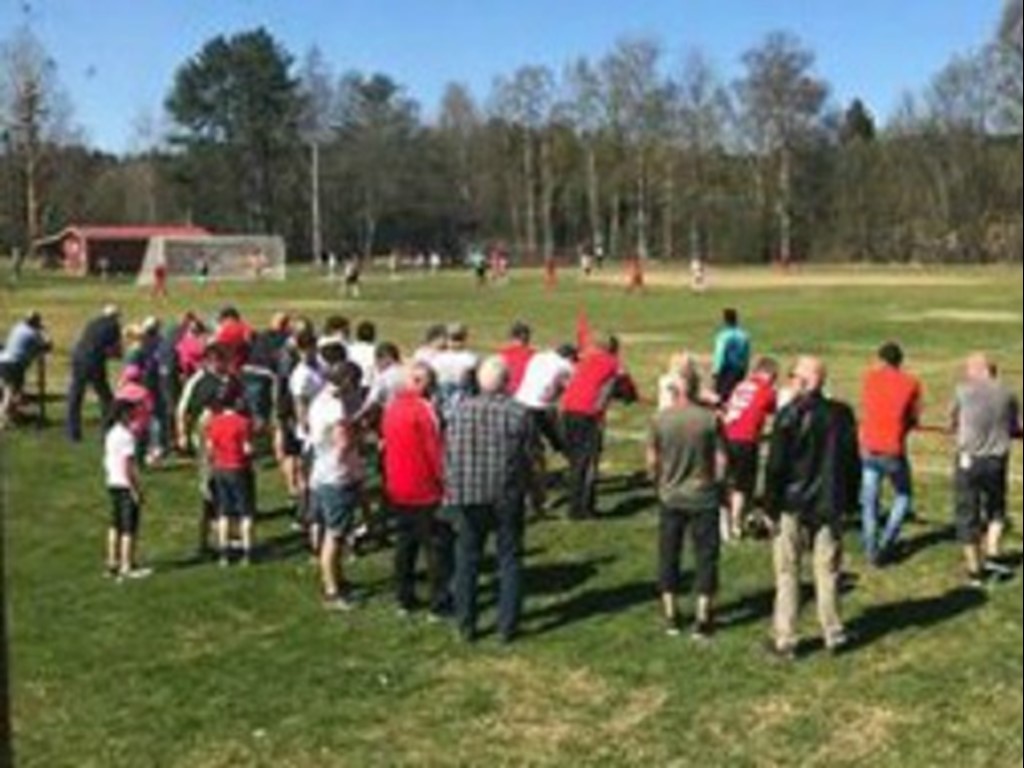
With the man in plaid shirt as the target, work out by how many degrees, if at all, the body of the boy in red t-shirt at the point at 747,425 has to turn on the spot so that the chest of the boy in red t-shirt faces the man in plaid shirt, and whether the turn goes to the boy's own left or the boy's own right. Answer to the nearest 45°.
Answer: approximately 180°

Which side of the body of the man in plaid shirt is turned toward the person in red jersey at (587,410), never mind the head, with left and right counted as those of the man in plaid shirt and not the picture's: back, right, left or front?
front

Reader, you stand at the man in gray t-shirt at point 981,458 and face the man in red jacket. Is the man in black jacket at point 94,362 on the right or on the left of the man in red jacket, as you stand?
right

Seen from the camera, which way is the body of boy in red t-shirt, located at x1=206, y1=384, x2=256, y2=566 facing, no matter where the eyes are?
away from the camera

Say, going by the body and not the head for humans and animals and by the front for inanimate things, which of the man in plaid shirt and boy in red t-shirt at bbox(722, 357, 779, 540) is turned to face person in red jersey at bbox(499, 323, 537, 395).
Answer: the man in plaid shirt

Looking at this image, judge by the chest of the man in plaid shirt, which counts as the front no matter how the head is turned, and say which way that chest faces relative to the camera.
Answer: away from the camera

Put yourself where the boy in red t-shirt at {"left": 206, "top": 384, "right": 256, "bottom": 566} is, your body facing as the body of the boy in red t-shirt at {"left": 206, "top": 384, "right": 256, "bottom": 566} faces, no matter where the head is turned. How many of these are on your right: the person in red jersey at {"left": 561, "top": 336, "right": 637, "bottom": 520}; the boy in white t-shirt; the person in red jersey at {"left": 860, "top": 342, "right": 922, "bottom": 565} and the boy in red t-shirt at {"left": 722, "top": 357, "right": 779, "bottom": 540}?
3

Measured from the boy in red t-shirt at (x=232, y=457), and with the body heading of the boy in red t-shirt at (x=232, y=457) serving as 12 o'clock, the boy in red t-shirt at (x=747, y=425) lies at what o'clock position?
the boy in red t-shirt at (x=747, y=425) is roughly at 3 o'clock from the boy in red t-shirt at (x=232, y=457).

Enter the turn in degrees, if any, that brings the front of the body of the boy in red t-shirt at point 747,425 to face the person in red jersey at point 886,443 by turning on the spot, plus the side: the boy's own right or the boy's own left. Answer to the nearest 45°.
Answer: approximately 90° to the boy's own right

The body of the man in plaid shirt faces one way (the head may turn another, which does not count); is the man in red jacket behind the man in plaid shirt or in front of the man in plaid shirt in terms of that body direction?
in front

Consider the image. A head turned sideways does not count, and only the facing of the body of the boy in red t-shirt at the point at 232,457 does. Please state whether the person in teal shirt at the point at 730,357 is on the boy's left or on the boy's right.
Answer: on the boy's right

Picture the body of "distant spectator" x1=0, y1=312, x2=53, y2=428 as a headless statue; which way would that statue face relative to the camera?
to the viewer's right

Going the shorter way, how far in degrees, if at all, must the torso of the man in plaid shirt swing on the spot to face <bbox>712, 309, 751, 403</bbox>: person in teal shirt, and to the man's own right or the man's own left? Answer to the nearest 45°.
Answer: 0° — they already face them

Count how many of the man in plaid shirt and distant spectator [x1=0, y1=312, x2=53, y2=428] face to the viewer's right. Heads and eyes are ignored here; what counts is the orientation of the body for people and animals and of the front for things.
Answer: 1

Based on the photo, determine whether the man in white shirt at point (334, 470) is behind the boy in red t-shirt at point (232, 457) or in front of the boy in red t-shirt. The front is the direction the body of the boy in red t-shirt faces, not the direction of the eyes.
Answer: behind

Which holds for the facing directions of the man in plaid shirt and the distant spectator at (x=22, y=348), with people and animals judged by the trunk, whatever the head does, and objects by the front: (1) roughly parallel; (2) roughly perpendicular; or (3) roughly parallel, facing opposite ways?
roughly perpendicular
